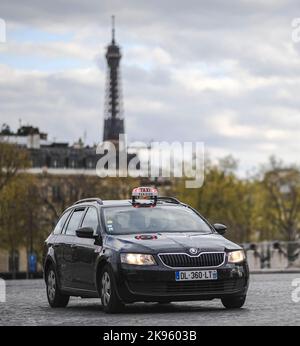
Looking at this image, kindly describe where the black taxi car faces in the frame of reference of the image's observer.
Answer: facing the viewer and to the right of the viewer
